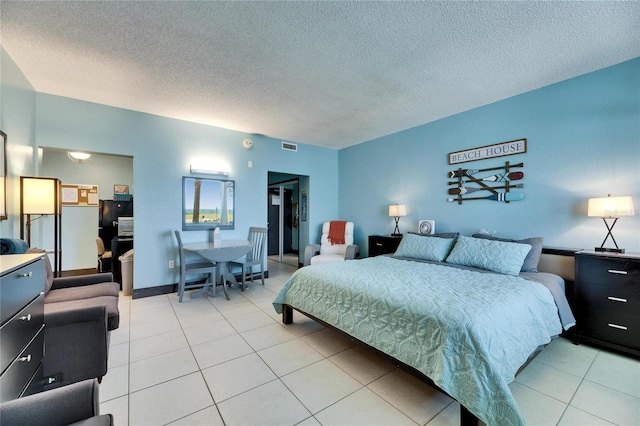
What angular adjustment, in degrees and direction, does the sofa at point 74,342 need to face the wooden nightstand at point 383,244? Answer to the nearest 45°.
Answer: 0° — it already faces it

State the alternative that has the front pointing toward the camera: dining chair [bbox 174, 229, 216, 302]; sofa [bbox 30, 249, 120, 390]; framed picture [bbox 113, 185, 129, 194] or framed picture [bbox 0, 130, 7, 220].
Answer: framed picture [bbox 113, 185, 129, 194]

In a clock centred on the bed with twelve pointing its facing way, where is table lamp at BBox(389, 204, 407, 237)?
The table lamp is roughly at 4 o'clock from the bed.

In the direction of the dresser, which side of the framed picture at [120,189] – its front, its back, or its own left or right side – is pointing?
front

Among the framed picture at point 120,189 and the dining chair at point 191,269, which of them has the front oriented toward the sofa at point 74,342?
the framed picture

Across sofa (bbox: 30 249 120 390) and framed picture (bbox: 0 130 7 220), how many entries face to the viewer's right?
2

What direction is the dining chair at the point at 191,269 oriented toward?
to the viewer's right

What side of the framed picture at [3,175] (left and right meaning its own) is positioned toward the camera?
right

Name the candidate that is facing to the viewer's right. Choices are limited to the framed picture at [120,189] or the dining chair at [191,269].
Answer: the dining chair

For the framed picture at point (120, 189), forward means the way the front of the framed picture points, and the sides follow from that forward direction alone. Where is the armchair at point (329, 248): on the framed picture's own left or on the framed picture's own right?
on the framed picture's own left

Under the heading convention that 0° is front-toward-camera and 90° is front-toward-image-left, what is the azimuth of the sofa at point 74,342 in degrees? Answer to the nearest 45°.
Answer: approximately 270°
